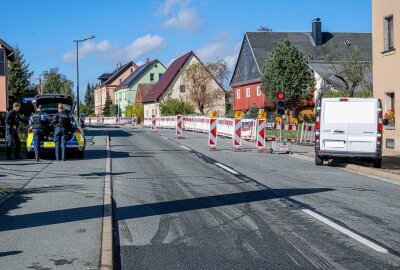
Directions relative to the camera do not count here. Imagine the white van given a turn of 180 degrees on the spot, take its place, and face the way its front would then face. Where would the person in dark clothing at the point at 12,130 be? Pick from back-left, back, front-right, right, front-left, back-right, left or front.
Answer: right

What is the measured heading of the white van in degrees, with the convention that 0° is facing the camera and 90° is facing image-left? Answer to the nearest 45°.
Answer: approximately 180°

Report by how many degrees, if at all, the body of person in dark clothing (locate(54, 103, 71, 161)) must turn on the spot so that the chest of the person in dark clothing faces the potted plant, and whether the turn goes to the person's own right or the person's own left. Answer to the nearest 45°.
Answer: approximately 90° to the person's own right

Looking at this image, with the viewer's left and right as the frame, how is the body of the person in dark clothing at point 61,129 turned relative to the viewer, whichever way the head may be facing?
facing away from the viewer

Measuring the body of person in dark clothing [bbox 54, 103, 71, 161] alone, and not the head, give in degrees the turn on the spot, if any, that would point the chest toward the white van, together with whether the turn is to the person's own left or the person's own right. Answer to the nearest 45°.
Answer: approximately 90° to the person's own right

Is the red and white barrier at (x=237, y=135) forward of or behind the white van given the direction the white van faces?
forward

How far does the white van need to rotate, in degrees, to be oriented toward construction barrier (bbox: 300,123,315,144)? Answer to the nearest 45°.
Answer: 0° — it already faces it

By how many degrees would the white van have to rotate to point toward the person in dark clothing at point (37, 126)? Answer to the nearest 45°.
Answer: approximately 90° to its left

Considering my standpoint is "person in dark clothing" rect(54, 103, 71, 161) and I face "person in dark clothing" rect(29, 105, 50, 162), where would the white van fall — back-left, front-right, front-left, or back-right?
back-left

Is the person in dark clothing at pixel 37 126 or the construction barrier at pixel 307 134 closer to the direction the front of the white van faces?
the construction barrier

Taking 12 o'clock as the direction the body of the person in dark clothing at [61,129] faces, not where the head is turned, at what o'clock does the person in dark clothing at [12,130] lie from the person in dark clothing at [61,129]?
the person in dark clothing at [12,130] is roughly at 10 o'clock from the person in dark clothing at [61,129].

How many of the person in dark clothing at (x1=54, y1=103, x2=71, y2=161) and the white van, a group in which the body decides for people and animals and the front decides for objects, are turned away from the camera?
2

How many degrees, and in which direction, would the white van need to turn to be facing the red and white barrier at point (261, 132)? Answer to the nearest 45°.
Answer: approximately 45° to its left
